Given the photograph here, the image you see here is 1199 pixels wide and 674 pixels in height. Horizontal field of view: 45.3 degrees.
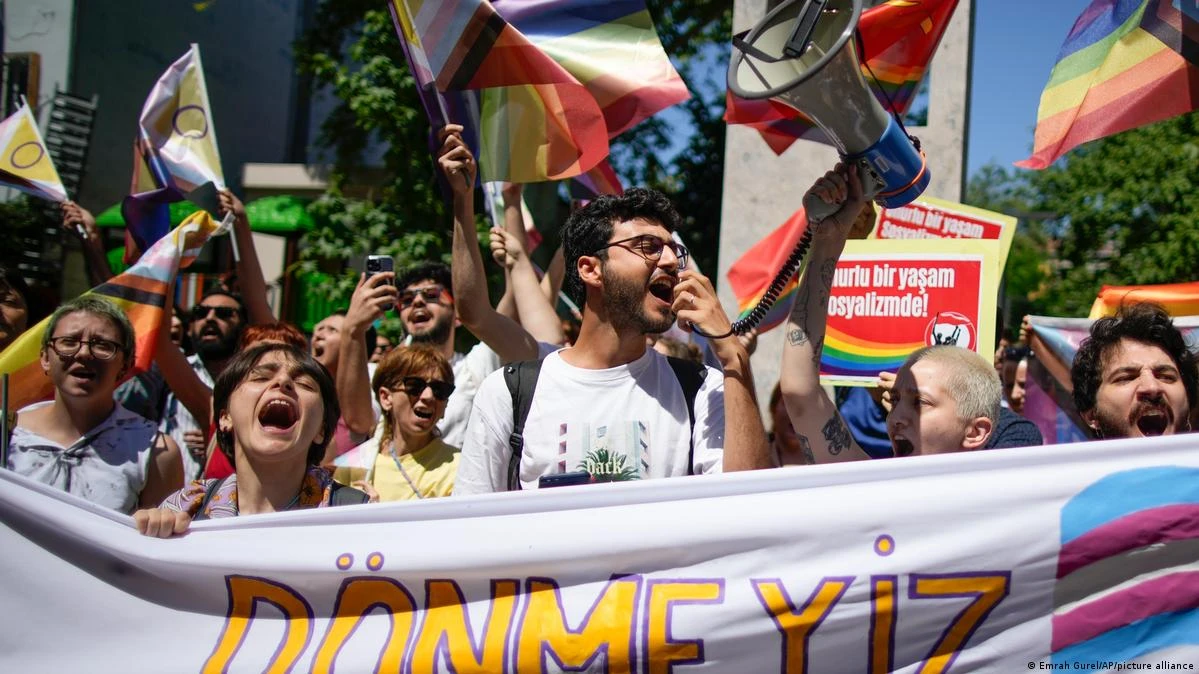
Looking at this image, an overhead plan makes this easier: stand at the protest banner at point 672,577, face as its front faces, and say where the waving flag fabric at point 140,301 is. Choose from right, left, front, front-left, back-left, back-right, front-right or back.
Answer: back-right

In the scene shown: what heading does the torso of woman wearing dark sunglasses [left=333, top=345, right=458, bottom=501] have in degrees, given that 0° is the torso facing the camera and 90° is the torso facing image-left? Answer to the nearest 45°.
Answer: approximately 315°

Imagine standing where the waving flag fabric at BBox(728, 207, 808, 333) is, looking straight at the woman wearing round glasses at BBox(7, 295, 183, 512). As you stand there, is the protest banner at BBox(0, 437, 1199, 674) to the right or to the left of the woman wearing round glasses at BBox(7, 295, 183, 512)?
left

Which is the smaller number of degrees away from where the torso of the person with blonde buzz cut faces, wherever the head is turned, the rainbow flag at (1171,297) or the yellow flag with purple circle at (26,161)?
the yellow flag with purple circle

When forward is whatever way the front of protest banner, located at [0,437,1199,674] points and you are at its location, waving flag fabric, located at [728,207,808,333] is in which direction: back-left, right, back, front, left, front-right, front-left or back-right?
back

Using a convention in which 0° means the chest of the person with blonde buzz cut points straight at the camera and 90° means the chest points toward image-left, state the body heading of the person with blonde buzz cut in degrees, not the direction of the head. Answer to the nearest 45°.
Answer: approximately 45°

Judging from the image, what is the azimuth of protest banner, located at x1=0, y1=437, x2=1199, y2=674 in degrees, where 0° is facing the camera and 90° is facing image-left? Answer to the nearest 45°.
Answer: approximately 0°

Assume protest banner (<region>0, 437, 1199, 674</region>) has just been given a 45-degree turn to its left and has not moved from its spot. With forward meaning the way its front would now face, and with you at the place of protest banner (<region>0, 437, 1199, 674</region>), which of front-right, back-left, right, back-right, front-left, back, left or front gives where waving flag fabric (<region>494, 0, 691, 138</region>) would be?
back-left

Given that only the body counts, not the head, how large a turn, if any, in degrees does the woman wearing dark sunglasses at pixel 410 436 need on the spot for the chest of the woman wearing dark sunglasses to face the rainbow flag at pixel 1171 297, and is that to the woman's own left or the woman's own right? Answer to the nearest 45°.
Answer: approximately 45° to the woman's own left

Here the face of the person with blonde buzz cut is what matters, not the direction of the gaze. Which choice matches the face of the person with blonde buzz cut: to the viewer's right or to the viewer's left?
to the viewer's left

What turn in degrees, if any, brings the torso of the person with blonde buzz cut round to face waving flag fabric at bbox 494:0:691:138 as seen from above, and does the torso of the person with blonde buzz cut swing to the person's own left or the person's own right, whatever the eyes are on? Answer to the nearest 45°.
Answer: approximately 90° to the person's own right
